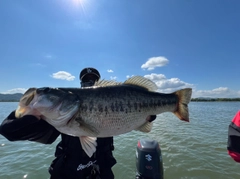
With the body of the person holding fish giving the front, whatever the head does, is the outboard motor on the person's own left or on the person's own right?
on the person's own left

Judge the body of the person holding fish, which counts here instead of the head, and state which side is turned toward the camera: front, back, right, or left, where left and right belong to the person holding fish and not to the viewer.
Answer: front

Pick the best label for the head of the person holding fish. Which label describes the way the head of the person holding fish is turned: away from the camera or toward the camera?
toward the camera

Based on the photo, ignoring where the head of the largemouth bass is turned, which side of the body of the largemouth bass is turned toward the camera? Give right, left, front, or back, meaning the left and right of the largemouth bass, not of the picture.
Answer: left
